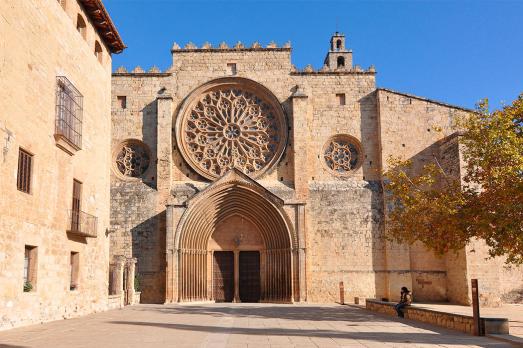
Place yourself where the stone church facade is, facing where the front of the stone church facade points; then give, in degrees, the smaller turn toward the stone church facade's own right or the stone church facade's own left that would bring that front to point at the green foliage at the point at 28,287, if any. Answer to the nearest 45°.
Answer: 0° — it already faces it

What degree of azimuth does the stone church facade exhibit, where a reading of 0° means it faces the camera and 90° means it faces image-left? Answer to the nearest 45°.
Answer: approximately 0°

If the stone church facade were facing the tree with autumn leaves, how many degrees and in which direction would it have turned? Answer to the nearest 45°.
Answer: approximately 45° to its left
